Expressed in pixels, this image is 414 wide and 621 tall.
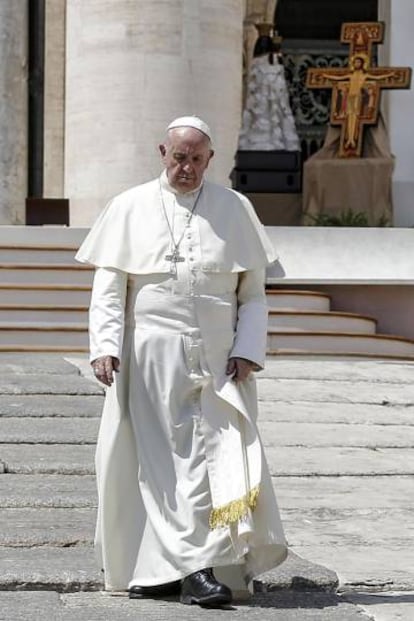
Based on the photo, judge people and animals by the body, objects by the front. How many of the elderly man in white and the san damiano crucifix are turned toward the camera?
2

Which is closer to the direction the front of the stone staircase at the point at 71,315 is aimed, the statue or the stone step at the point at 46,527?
the stone step

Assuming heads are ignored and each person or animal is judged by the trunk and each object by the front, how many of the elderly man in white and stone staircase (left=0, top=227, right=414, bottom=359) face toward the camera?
2

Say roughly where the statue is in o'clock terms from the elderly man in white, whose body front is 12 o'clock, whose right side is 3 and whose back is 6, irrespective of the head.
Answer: The statue is roughly at 6 o'clock from the elderly man in white.

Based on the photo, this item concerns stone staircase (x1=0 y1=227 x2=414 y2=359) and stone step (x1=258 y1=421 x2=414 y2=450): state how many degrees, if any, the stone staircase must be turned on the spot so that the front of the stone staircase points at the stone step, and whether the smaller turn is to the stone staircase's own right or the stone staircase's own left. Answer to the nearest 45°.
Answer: approximately 45° to the stone staircase's own left

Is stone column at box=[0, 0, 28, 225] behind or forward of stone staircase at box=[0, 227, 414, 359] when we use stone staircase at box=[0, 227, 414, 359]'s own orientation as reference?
behind

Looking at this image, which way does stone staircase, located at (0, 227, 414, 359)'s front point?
toward the camera

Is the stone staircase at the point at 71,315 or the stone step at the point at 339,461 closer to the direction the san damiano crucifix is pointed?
the stone step

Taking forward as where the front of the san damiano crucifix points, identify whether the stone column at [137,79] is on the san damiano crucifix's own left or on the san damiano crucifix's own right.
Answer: on the san damiano crucifix's own right

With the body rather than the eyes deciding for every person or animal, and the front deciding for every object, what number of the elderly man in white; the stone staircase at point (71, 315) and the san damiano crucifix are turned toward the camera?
3

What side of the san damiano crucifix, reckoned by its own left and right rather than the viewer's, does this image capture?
front

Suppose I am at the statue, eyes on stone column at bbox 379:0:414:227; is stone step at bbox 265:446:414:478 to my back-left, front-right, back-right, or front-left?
back-right

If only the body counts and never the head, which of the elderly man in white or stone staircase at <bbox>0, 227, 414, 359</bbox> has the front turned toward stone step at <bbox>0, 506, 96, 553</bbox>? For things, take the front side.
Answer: the stone staircase

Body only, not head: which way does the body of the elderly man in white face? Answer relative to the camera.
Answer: toward the camera
